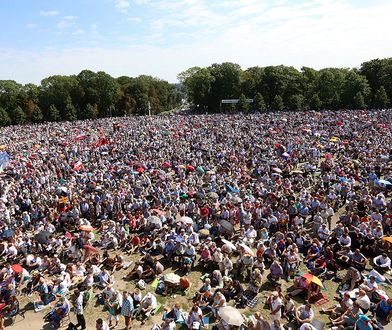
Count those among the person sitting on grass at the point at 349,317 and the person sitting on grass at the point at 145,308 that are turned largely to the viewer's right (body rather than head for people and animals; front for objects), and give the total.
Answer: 0

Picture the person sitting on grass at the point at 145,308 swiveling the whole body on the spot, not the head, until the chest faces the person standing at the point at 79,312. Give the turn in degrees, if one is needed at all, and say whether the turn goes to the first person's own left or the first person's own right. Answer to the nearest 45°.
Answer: approximately 45° to the first person's own right

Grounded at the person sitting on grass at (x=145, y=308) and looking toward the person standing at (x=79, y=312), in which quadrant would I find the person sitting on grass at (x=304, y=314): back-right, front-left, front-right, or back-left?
back-left

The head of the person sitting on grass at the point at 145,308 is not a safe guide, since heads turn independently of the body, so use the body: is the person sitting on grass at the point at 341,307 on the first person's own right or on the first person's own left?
on the first person's own left

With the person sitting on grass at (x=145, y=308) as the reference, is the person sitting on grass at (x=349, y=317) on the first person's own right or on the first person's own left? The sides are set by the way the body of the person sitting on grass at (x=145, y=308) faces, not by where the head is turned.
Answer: on the first person's own left

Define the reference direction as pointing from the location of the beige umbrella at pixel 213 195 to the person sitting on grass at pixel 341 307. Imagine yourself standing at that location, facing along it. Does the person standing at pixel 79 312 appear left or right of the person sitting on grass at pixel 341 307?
right

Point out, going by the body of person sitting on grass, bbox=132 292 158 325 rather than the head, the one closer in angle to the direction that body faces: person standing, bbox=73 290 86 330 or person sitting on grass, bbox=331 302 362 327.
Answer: the person standing
